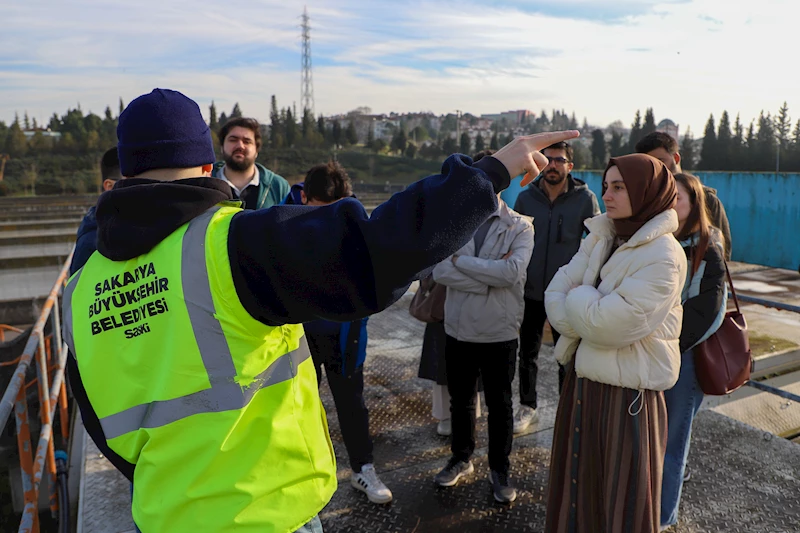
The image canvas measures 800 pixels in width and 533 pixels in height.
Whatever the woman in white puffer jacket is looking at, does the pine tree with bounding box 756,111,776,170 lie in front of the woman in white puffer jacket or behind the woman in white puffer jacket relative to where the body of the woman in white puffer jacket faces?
behind

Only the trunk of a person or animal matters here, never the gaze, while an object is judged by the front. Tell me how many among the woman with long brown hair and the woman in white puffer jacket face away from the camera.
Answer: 0

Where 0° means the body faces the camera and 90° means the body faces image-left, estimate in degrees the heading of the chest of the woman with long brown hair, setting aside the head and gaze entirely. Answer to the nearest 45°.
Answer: approximately 90°

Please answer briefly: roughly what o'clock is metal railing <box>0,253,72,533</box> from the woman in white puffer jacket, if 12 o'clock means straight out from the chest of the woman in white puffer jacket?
The metal railing is roughly at 1 o'clock from the woman in white puffer jacket.

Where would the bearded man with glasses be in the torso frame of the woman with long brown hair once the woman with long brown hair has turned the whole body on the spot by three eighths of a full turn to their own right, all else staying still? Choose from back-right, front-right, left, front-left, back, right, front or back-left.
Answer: left

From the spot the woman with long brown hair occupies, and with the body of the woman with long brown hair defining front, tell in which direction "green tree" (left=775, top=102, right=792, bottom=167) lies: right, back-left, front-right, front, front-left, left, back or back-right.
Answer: right

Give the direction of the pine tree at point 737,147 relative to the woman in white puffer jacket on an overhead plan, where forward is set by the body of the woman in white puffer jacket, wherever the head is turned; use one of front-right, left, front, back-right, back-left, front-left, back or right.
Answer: back-right

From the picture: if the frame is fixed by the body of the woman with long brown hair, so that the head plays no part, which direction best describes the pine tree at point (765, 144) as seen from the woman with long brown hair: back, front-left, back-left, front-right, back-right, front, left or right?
right

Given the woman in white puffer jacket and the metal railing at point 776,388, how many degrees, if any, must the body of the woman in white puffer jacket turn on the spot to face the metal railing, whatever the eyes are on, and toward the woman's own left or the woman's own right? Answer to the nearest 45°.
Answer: approximately 180°

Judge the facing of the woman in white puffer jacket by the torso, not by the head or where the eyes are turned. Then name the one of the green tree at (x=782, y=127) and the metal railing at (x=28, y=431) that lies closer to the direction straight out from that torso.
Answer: the metal railing

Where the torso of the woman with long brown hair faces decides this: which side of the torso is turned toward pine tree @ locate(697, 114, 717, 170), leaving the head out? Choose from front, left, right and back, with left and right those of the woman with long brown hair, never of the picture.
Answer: right

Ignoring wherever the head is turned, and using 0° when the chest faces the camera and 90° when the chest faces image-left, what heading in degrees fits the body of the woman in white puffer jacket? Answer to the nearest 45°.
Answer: approximately 45°

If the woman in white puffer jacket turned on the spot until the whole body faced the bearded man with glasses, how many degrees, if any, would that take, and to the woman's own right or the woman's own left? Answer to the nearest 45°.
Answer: approximately 135° to the woman's own right

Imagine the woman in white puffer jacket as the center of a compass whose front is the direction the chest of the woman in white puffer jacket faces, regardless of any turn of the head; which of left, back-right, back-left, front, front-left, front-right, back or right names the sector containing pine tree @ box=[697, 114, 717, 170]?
back-right
